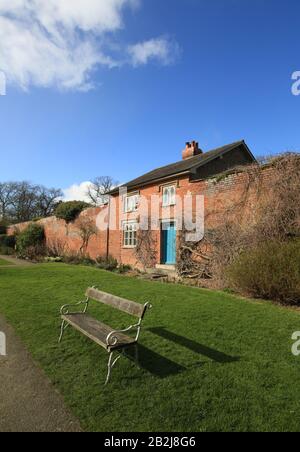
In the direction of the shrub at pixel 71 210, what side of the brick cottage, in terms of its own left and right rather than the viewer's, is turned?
right

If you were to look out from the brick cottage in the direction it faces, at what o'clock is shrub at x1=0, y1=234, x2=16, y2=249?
The shrub is roughly at 3 o'clock from the brick cottage.

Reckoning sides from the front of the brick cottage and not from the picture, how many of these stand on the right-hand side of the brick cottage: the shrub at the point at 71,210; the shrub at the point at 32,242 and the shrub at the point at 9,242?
3

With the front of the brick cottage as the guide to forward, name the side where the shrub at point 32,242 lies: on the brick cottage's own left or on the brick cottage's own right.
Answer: on the brick cottage's own right

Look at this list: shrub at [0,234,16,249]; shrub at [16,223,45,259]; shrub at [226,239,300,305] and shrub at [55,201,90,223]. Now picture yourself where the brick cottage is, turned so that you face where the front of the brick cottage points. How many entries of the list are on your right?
3

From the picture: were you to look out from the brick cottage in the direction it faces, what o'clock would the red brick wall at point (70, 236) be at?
The red brick wall is roughly at 3 o'clock from the brick cottage.

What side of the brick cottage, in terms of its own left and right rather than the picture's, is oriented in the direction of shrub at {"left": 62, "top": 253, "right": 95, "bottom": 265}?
right

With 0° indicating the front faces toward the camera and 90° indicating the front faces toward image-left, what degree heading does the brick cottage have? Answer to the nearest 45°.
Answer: approximately 45°

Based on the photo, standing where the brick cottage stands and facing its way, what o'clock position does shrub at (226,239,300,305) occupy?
The shrub is roughly at 10 o'clock from the brick cottage.
